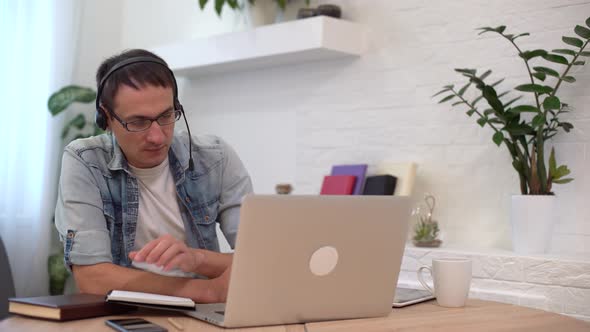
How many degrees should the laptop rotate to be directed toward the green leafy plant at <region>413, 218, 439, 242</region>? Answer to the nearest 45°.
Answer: approximately 45° to its right

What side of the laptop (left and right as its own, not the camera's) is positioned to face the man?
front

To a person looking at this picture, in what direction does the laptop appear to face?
facing away from the viewer and to the left of the viewer

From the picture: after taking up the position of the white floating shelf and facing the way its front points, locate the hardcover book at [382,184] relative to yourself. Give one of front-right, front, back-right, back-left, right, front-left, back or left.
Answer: left

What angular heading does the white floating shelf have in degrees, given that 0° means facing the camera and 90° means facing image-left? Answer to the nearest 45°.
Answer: approximately 45°

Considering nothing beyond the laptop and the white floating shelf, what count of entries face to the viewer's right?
0

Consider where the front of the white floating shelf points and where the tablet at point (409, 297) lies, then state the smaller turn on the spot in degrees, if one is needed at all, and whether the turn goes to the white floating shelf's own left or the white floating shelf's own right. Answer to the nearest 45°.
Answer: approximately 45° to the white floating shelf's own left

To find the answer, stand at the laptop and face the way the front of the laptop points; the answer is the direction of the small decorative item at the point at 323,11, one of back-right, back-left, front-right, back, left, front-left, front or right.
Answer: front-right

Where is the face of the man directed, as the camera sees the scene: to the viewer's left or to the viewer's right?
to the viewer's right

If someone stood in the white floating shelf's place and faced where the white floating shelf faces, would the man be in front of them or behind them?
in front

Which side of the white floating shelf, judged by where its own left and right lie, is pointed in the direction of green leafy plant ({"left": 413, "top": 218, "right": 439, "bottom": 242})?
left

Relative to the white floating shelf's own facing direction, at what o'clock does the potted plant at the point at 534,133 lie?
The potted plant is roughly at 9 o'clock from the white floating shelf.

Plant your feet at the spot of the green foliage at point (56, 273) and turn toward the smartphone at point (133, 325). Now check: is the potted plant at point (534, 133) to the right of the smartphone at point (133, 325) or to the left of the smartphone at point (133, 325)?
left
